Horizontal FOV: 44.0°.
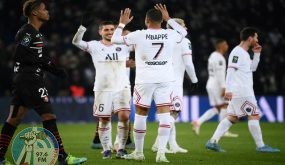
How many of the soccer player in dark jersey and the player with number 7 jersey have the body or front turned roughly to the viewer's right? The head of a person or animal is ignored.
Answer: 1

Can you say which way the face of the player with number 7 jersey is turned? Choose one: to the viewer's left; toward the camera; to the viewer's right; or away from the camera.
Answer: away from the camera

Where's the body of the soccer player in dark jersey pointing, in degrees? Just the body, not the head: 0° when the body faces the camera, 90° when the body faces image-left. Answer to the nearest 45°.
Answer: approximately 270°

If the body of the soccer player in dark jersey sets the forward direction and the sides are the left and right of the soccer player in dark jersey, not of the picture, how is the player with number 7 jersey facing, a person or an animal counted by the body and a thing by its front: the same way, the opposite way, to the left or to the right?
to the left

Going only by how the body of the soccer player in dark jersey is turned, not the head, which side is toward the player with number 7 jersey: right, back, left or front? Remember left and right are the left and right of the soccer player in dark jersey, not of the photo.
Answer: front

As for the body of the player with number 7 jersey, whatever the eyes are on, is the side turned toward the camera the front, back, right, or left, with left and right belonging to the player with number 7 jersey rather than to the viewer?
back

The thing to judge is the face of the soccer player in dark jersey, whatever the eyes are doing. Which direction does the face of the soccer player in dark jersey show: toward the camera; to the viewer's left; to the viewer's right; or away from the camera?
to the viewer's right
